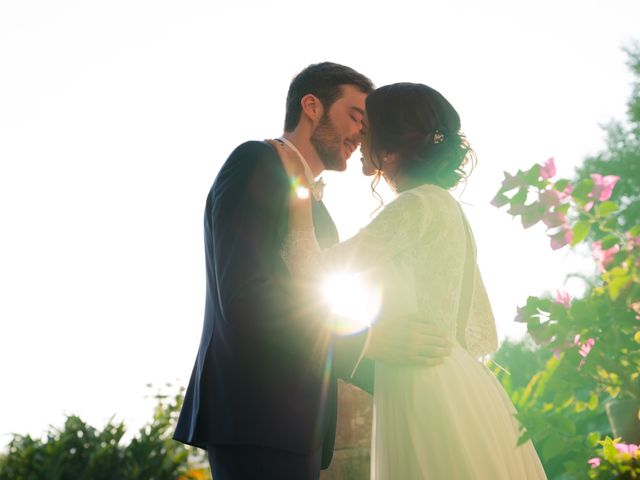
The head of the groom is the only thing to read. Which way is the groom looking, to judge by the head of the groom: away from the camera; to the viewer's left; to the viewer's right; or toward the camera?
to the viewer's right

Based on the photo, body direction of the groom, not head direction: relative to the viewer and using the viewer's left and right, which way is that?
facing to the right of the viewer

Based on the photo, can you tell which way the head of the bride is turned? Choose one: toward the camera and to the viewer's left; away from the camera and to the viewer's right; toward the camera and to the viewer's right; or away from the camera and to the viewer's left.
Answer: away from the camera and to the viewer's left

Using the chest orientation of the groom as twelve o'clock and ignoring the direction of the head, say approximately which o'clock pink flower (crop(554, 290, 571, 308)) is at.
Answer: The pink flower is roughly at 1 o'clock from the groom.

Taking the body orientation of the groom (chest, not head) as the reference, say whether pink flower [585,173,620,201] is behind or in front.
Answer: in front

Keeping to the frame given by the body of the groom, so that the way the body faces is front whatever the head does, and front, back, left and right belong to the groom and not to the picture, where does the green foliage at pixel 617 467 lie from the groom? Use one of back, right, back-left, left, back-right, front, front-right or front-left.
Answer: front-right

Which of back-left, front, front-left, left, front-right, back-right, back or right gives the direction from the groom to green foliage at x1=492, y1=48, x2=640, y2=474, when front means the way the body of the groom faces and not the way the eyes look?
front-right

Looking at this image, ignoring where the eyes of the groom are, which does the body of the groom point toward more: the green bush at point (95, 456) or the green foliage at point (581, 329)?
the green foliage

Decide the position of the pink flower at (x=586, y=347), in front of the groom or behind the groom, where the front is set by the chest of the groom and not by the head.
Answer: in front

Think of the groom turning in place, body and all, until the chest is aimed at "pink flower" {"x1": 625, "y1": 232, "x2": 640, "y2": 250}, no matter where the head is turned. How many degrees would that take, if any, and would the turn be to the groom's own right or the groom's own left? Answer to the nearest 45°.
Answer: approximately 45° to the groom's own right

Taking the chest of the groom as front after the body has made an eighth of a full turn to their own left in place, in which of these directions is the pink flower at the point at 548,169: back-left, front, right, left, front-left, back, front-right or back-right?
right
